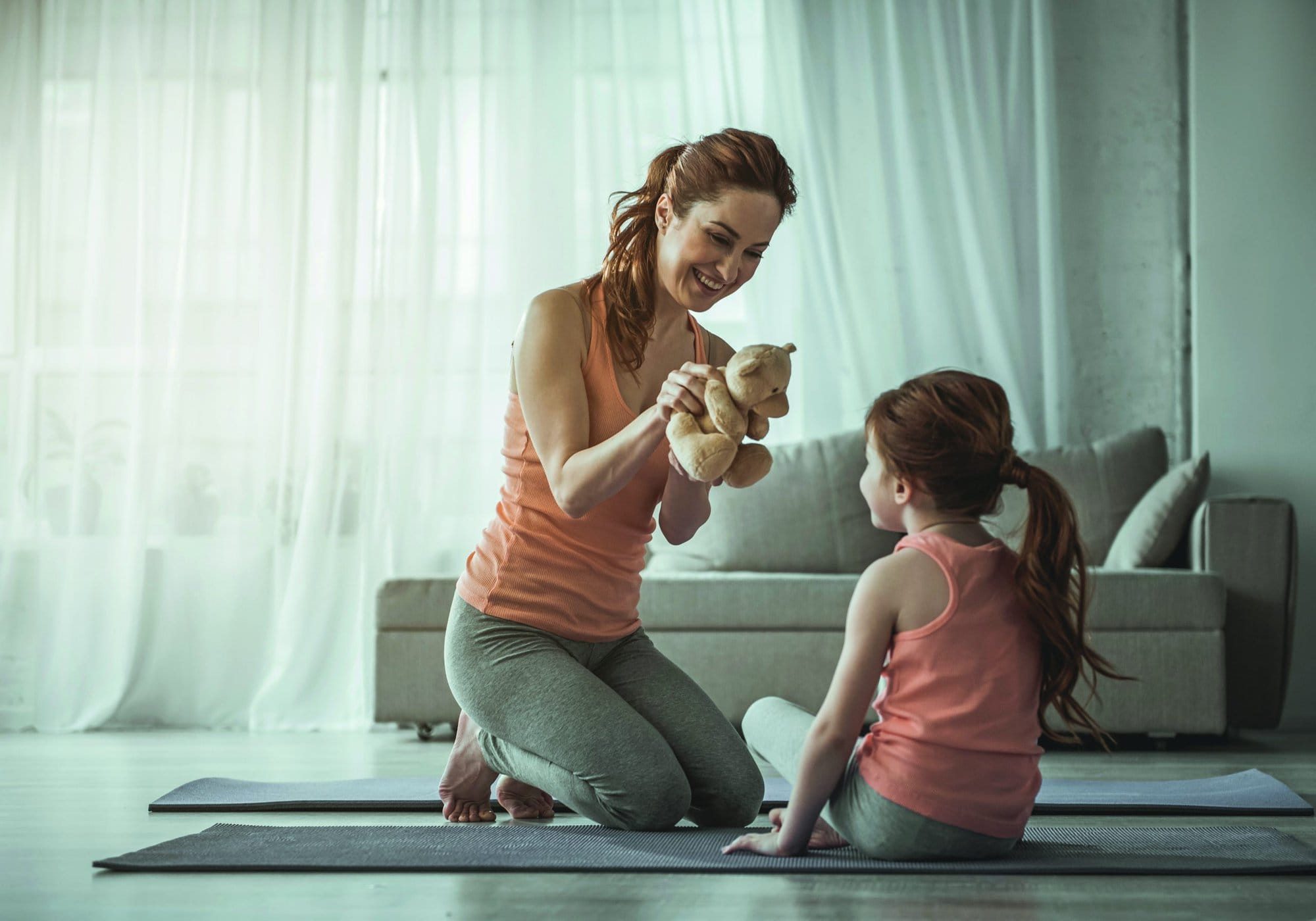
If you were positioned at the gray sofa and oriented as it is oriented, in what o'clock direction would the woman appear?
The woman is roughly at 1 o'clock from the gray sofa.

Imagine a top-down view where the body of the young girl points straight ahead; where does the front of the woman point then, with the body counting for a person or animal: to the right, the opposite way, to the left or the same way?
the opposite way

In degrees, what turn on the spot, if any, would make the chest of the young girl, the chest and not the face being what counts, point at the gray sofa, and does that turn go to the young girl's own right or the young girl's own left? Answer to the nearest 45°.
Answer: approximately 45° to the young girl's own right

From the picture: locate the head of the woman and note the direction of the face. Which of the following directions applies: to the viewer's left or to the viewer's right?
to the viewer's right

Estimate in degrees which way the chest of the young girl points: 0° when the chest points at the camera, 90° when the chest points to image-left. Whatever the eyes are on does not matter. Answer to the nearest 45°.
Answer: approximately 135°

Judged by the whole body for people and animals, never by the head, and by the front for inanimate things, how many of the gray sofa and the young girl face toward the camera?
1
